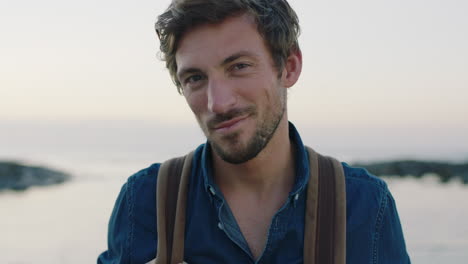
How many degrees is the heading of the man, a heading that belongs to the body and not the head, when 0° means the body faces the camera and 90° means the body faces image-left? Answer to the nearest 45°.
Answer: approximately 0°
